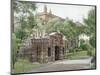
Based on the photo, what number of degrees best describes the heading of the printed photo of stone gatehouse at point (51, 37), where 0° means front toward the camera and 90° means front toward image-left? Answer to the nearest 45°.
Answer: approximately 315°
